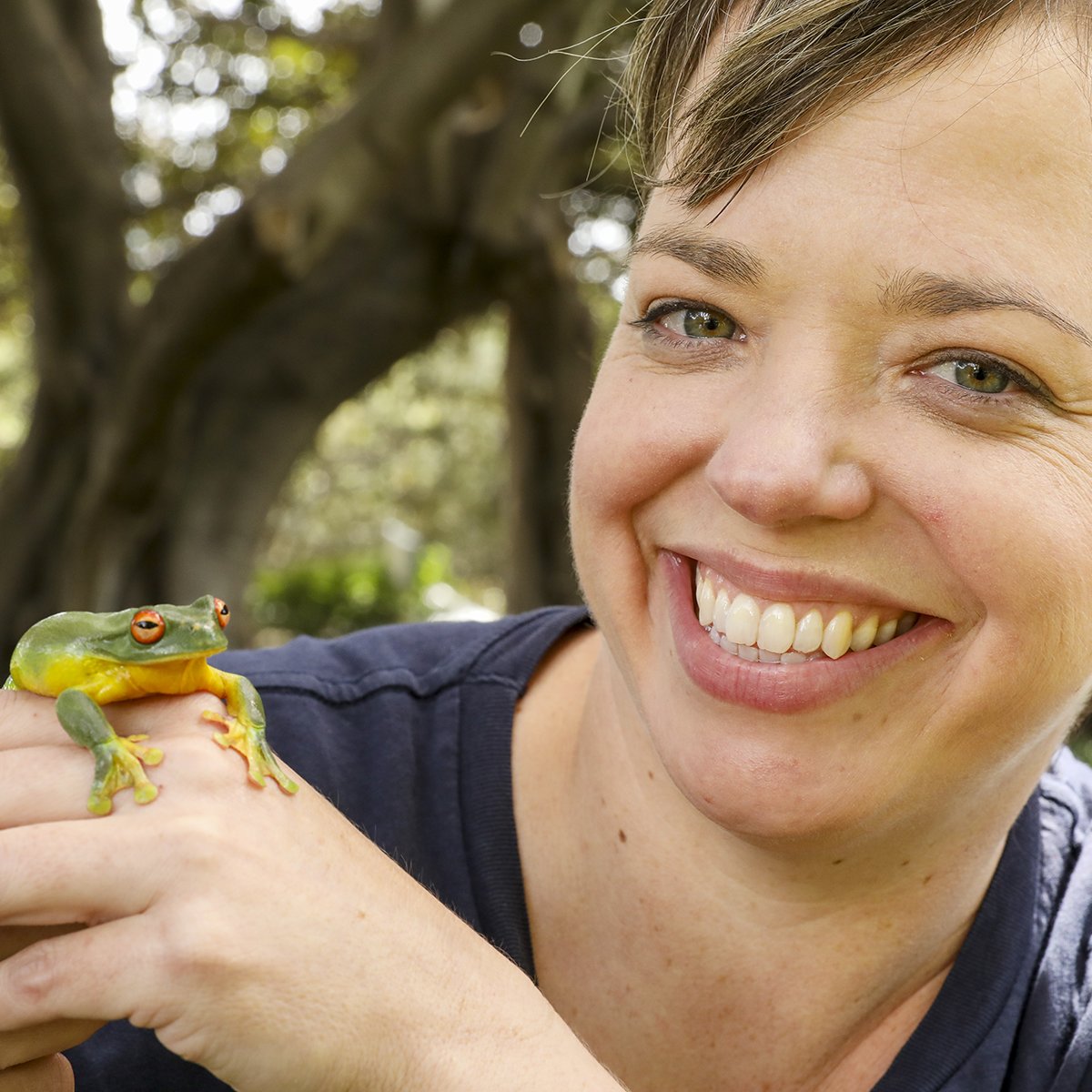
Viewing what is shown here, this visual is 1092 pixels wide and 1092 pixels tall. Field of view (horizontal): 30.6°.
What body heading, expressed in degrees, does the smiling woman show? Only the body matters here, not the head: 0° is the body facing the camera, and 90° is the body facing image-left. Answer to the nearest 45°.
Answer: approximately 0°

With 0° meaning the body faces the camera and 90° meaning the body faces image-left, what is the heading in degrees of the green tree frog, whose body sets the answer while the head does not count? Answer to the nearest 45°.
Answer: approximately 315°

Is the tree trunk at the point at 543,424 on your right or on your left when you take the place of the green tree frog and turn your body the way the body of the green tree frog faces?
on your left

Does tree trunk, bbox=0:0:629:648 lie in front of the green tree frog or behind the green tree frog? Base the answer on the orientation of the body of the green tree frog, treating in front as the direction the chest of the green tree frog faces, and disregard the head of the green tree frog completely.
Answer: behind

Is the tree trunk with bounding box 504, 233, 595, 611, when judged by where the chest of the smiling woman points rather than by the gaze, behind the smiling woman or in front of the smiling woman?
behind
